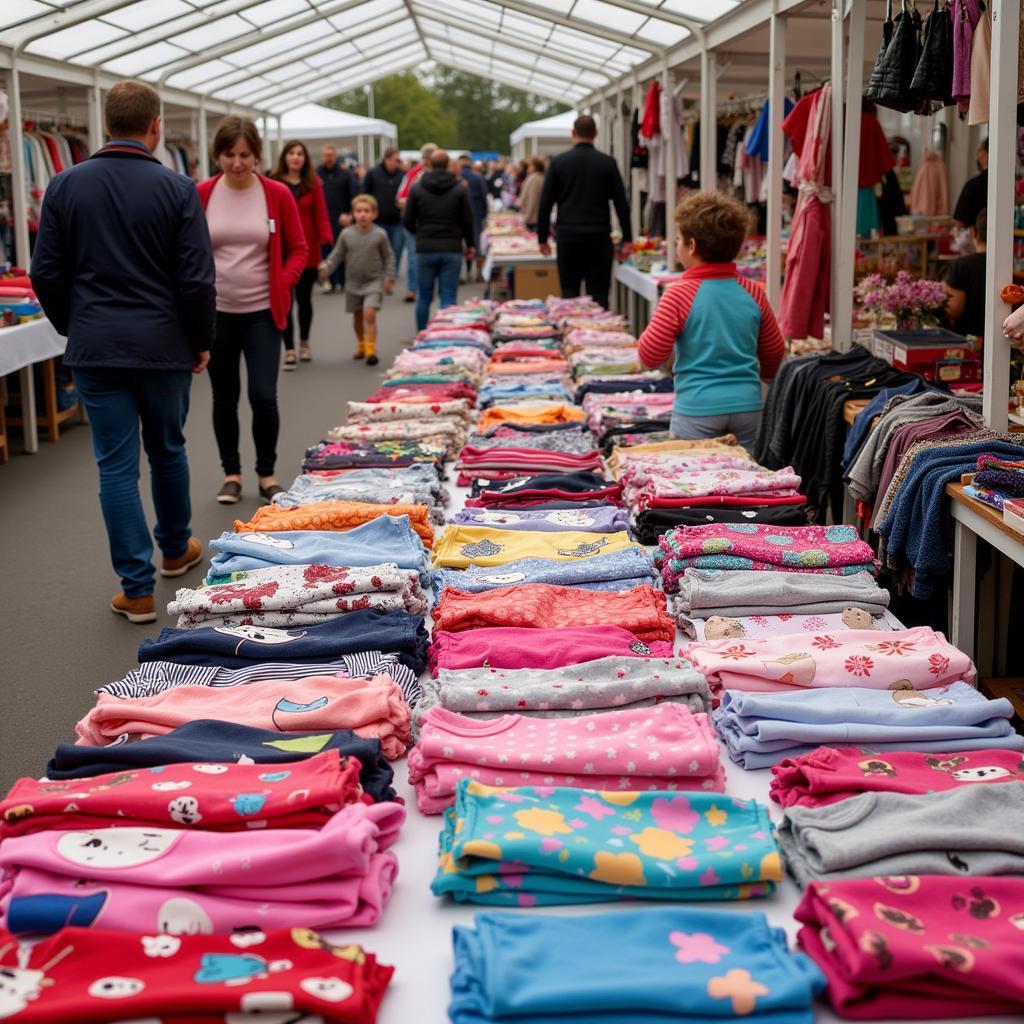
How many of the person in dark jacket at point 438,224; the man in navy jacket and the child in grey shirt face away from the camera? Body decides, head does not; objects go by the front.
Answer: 2

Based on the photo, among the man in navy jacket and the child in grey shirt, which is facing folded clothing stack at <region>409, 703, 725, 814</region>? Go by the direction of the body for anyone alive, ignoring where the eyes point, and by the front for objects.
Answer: the child in grey shirt

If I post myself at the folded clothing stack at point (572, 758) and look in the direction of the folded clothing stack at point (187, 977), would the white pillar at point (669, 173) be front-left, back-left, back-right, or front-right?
back-right

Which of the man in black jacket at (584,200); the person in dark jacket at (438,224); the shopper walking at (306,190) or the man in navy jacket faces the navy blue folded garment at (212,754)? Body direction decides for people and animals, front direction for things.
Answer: the shopper walking

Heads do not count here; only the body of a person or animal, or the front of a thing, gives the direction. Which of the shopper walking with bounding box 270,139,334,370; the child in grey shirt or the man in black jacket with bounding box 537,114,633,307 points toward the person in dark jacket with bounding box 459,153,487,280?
the man in black jacket

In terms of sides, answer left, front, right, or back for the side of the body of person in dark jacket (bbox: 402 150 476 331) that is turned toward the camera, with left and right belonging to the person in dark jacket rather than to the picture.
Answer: back

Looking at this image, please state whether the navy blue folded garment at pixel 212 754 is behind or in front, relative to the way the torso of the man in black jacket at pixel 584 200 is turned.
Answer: behind

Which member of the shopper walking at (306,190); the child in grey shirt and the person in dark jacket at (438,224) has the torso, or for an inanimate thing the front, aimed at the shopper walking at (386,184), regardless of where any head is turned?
the person in dark jacket

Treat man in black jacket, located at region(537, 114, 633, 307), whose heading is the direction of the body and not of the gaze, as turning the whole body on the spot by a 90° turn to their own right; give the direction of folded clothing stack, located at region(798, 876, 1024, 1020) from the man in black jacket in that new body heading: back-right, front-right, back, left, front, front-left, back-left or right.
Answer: right

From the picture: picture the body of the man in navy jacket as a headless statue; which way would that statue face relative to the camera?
away from the camera

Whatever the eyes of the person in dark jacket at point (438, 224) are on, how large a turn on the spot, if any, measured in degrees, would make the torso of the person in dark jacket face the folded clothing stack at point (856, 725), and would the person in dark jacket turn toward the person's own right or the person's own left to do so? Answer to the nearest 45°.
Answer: approximately 180°

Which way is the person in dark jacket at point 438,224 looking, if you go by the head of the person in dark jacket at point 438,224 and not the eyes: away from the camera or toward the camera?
away from the camera

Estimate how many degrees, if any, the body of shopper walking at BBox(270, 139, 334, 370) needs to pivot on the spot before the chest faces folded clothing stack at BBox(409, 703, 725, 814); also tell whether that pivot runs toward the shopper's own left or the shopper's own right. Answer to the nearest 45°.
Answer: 0° — they already face it
